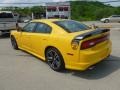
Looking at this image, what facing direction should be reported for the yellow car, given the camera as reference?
facing away from the viewer and to the left of the viewer
